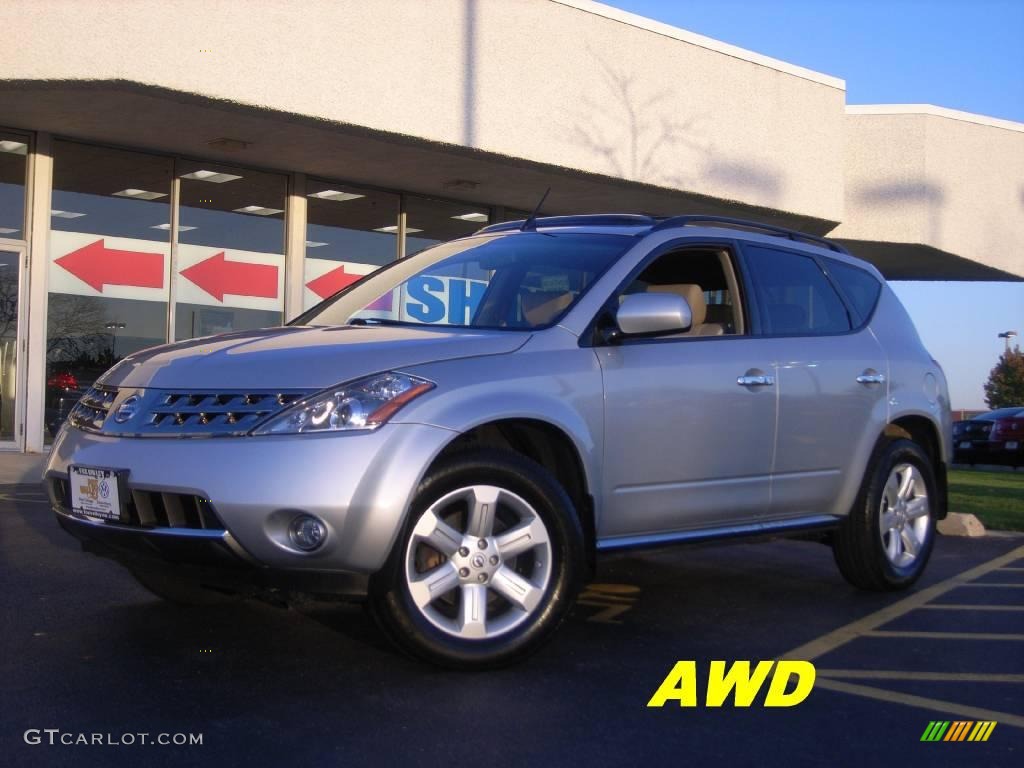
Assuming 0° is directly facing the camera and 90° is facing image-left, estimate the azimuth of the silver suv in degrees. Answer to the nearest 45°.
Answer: approximately 45°

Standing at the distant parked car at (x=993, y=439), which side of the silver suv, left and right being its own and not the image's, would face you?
back

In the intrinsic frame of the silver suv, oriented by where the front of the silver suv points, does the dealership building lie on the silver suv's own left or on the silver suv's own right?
on the silver suv's own right
